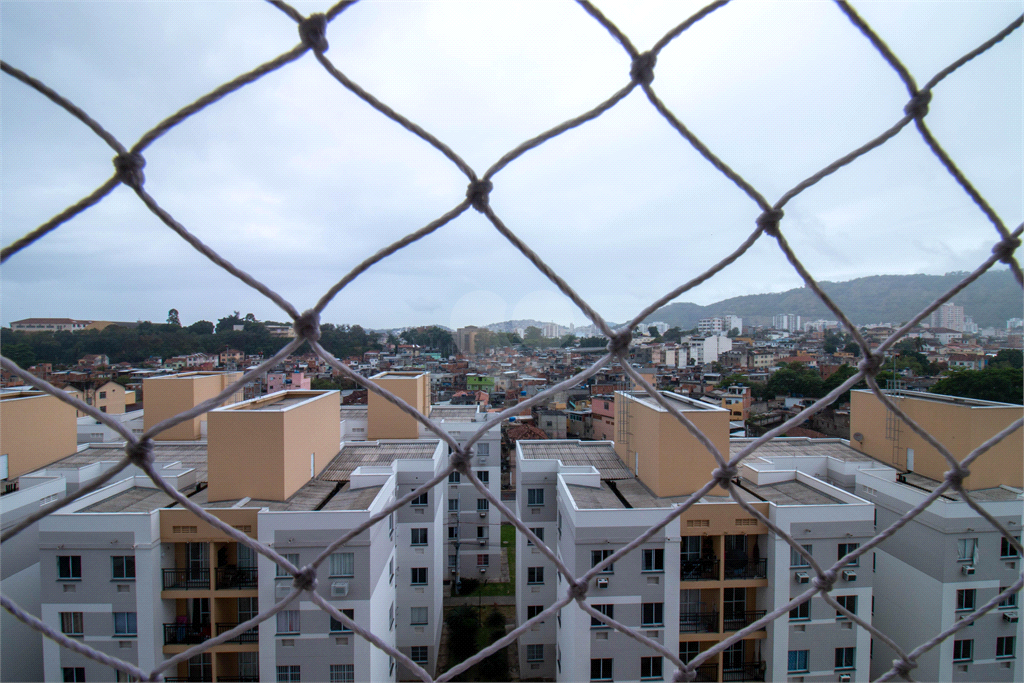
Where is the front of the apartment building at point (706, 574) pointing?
toward the camera

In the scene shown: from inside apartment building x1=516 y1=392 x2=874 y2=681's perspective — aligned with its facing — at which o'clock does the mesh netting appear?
The mesh netting is roughly at 12 o'clock from the apartment building.
